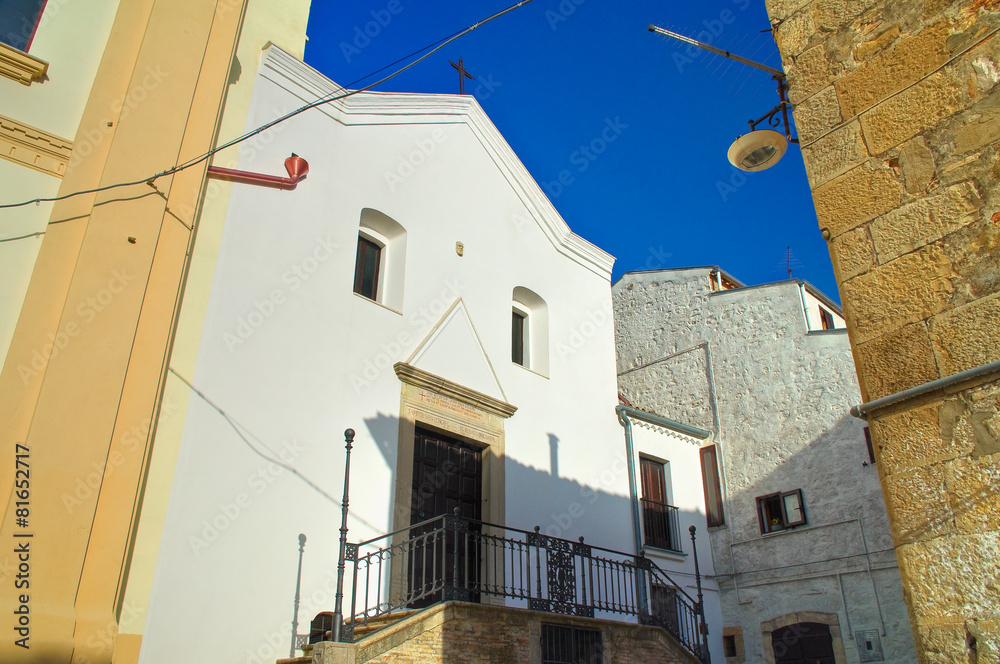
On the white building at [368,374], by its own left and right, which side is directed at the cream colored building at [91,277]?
right

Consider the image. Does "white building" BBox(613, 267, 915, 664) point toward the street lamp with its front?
yes

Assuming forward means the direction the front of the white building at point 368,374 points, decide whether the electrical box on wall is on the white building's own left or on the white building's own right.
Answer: on the white building's own left

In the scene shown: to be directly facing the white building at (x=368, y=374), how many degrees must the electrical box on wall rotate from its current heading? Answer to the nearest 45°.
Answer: approximately 45° to its right

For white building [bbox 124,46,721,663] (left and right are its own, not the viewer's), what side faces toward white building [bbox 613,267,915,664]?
left

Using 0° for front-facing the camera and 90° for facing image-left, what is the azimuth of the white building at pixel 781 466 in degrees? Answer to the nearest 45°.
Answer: approximately 0°

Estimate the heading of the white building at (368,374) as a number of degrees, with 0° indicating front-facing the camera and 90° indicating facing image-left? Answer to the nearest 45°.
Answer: approximately 315°
